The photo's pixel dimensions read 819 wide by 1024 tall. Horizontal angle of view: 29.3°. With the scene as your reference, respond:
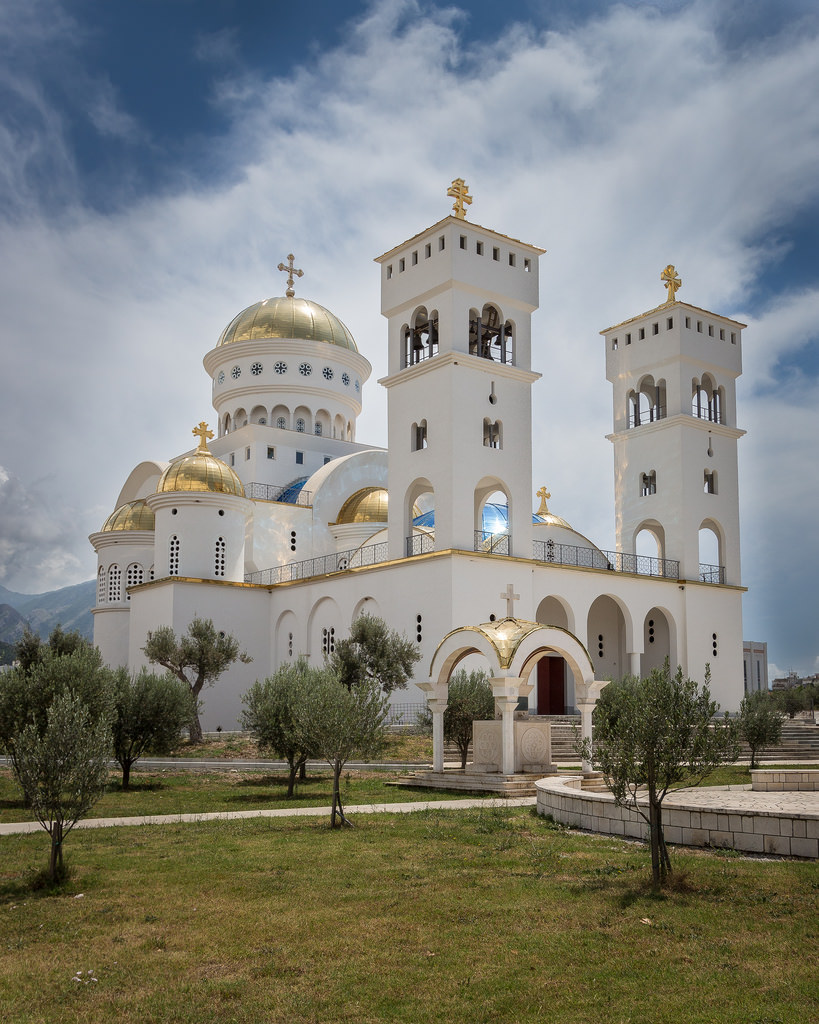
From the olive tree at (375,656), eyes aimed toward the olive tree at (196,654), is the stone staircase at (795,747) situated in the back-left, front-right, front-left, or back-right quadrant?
back-right

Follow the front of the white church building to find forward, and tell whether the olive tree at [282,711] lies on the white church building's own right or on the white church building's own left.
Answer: on the white church building's own right

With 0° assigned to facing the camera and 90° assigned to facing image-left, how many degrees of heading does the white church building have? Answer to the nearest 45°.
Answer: approximately 315°

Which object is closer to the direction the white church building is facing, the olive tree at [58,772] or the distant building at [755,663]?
the olive tree

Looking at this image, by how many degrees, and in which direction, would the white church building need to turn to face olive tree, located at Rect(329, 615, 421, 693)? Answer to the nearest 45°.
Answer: approximately 45° to its right

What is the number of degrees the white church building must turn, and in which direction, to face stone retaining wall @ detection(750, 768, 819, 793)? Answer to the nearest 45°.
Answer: approximately 45° to its right

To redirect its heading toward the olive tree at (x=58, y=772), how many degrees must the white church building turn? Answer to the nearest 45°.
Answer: approximately 45° to its right

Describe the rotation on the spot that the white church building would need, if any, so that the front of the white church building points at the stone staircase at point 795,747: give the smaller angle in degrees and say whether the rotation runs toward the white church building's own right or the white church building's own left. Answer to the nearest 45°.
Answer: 0° — it already faces it

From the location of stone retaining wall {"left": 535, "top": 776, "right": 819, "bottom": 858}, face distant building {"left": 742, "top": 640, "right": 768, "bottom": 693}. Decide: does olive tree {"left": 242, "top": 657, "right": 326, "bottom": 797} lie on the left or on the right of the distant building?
left

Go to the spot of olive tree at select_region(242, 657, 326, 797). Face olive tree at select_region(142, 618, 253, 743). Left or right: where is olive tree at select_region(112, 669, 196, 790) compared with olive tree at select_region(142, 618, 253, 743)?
left
